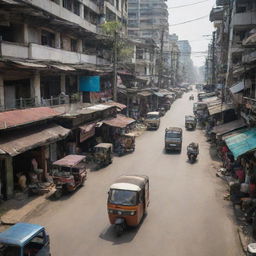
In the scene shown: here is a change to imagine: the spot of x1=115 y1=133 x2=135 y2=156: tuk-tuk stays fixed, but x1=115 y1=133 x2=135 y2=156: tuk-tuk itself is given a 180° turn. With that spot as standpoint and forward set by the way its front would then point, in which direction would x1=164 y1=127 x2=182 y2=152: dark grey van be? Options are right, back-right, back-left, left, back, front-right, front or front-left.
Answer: front-right

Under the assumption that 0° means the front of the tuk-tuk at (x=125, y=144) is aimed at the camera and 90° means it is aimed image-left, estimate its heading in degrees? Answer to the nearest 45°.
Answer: approximately 45°

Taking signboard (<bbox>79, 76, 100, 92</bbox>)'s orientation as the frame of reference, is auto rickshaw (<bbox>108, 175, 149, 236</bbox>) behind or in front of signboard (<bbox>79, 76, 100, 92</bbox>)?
in front

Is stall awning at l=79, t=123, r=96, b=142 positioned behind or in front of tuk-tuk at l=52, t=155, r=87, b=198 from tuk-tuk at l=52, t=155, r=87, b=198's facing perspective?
behind

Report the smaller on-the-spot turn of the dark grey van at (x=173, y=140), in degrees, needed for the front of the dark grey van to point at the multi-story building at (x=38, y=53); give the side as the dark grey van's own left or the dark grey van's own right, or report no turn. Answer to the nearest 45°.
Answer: approximately 135° to the dark grey van's own left

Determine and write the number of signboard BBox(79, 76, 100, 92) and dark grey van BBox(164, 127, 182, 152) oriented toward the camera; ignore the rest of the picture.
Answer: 1

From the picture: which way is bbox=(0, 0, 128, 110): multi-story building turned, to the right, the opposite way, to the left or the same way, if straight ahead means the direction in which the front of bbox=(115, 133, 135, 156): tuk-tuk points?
to the left

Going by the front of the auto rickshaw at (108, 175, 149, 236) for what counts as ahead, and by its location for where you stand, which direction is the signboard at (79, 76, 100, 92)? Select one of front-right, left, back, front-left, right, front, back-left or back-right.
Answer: back-right

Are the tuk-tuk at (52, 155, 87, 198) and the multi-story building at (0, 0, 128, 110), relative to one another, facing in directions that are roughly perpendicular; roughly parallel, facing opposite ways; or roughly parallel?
roughly perpendicular
